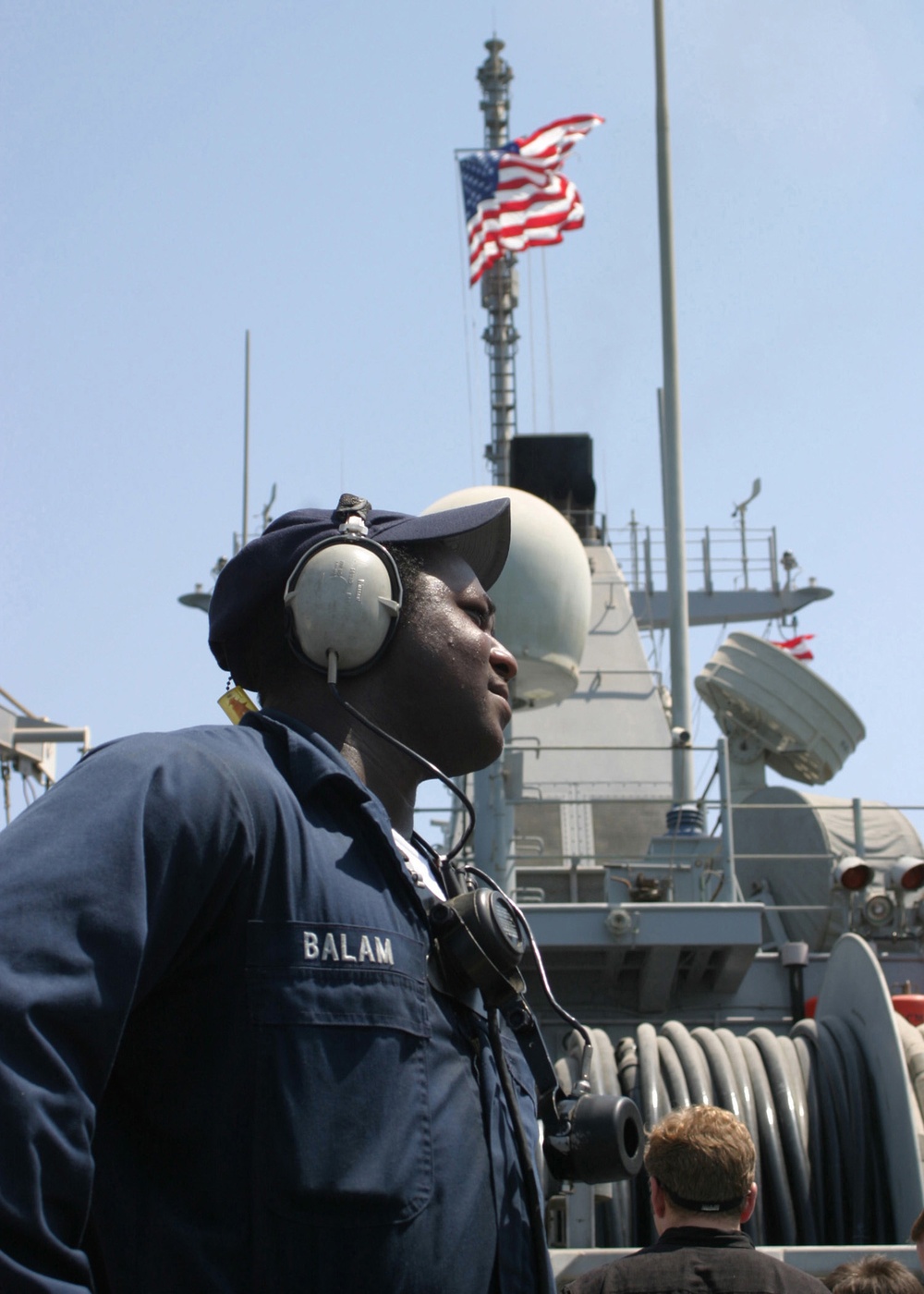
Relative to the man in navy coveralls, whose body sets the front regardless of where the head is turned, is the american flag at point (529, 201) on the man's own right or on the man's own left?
on the man's own left

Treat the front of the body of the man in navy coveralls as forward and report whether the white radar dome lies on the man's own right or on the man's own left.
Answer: on the man's own left

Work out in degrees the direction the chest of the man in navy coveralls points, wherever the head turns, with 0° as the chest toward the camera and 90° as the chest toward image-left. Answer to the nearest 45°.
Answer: approximately 315°

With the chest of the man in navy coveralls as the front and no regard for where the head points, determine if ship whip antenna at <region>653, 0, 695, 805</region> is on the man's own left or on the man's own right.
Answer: on the man's own left

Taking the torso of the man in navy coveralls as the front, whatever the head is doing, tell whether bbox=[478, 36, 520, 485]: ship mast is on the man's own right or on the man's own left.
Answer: on the man's own left

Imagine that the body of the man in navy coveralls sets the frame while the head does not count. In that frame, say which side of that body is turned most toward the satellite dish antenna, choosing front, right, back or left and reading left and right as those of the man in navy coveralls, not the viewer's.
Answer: left
